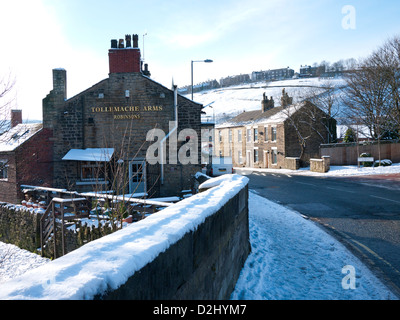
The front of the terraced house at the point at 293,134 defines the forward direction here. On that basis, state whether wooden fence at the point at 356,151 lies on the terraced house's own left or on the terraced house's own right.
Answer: on the terraced house's own left

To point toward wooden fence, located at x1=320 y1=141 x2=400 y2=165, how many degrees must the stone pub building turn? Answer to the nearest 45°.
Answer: approximately 135° to its left

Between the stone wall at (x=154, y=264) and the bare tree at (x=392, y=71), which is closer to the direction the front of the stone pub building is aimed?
the stone wall

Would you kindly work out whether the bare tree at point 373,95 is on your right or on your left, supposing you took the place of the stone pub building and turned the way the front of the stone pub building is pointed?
on your left

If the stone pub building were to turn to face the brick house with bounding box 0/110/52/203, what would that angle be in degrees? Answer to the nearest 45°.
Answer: approximately 90° to its right

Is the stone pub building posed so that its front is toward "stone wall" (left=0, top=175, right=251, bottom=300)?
yes

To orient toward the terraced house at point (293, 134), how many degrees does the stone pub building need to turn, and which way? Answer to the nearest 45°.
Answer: approximately 135° to its left
